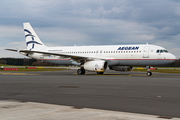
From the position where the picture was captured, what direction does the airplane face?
facing the viewer and to the right of the viewer
